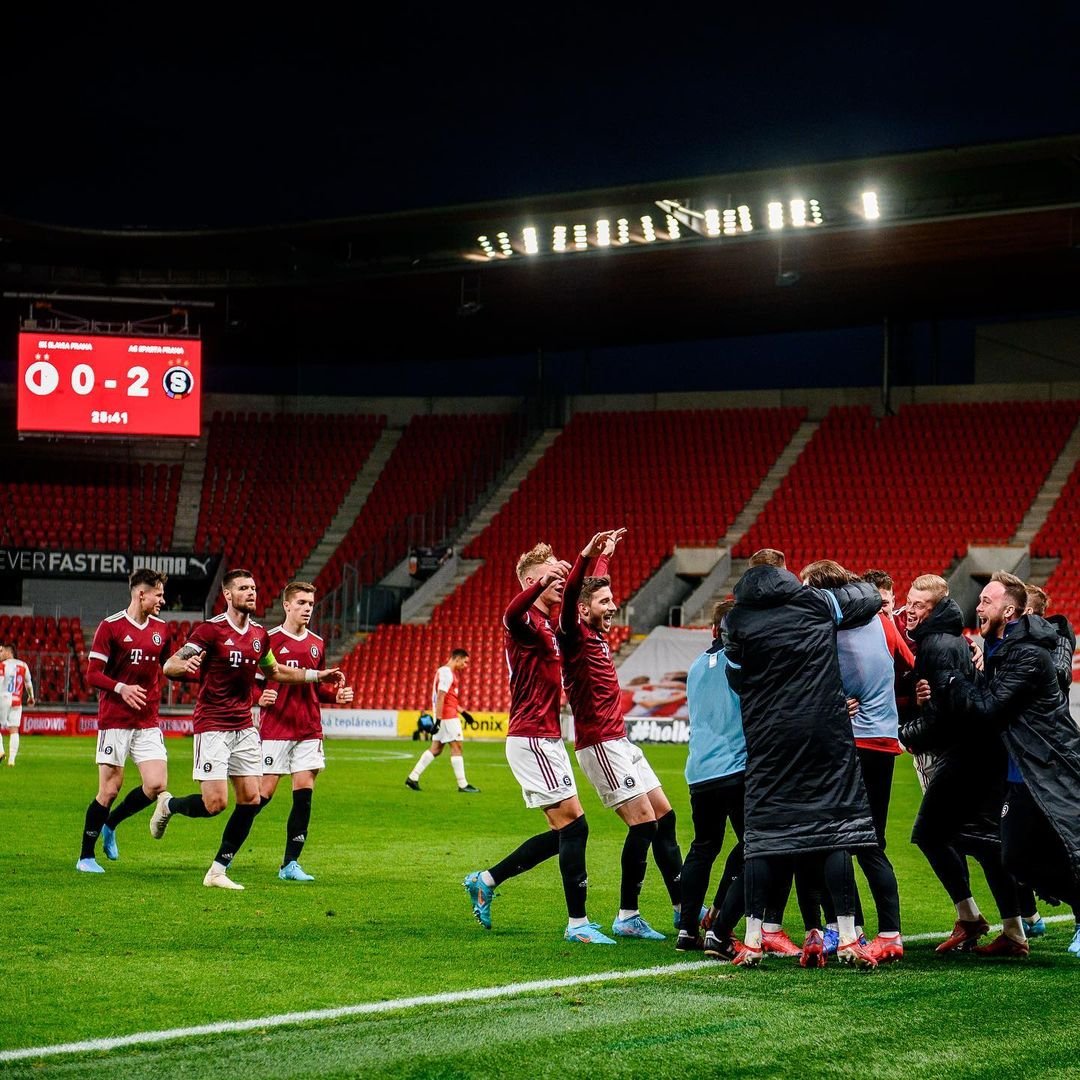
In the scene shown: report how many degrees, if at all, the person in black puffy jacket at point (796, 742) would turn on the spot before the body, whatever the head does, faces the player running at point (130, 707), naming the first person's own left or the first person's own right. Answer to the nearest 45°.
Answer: approximately 45° to the first person's own left

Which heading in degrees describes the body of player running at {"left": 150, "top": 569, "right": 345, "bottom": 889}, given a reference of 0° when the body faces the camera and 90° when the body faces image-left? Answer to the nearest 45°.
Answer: approximately 315°

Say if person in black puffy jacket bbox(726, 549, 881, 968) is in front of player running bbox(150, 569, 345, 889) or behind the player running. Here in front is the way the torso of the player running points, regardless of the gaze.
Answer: in front

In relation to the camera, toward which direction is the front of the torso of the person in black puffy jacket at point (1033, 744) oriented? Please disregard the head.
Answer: to the viewer's left

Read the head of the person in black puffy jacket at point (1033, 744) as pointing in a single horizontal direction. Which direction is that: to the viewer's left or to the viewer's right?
to the viewer's left

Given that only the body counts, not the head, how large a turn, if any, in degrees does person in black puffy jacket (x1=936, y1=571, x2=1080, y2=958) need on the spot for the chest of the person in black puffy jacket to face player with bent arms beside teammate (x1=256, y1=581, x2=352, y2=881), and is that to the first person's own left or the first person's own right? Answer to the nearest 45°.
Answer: approximately 45° to the first person's own right

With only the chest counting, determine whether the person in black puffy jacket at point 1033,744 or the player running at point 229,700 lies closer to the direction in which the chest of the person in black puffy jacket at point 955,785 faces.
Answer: the player running

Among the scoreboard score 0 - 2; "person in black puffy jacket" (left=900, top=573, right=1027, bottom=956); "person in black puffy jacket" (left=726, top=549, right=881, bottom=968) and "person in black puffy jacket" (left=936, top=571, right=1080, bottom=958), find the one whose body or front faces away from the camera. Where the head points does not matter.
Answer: "person in black puffy jacket" (left=726, top=549, right=881, bottom=968)

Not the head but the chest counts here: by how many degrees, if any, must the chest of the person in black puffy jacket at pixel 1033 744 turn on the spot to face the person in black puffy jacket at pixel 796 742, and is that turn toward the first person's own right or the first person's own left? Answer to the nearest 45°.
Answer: approximately 45° to the first person's own left

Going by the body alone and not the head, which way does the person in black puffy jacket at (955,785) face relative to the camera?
to the viewer's left

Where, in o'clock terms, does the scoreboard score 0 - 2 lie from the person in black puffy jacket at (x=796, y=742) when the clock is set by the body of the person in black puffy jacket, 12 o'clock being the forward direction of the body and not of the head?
The scoreboard score 0 - 2 is roughly at 11 o'clock from the person in black puffy jacket.
